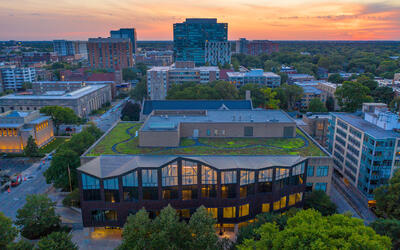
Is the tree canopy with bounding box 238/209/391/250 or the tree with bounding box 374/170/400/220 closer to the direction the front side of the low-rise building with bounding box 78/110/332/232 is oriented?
the tree canopy

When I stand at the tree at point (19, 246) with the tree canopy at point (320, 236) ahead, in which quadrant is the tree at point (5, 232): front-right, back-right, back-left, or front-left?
back-left

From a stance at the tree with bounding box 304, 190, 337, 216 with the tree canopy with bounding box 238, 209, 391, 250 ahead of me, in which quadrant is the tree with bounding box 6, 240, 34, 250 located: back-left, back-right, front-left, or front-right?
front-right

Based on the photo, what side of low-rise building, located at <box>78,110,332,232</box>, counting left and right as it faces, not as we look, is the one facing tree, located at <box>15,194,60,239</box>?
right

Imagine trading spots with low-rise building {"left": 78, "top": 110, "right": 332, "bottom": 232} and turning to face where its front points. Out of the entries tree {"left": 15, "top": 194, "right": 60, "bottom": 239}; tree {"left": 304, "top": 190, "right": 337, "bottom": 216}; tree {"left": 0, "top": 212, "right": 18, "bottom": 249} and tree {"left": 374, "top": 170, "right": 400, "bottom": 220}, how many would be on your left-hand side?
2

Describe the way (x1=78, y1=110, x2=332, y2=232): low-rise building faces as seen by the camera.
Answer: facing the viewer

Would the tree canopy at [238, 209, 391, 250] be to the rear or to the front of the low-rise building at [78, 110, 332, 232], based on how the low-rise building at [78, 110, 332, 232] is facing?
to the front

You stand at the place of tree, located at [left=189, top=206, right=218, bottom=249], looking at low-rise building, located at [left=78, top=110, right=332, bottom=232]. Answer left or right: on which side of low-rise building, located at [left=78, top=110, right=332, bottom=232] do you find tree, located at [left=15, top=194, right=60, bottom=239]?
left

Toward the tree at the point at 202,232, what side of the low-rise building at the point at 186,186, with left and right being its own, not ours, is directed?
front

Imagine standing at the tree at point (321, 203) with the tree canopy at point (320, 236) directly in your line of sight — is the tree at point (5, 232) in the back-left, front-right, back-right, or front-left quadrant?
front-right

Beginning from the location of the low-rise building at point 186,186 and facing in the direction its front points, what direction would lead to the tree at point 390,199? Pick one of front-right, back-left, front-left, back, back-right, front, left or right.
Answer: left

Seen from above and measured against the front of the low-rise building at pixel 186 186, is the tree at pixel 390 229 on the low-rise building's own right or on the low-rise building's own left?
on the low-rise building's own left

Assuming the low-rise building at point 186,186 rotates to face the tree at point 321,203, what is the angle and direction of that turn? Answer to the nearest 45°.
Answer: approximately 90° to its left
